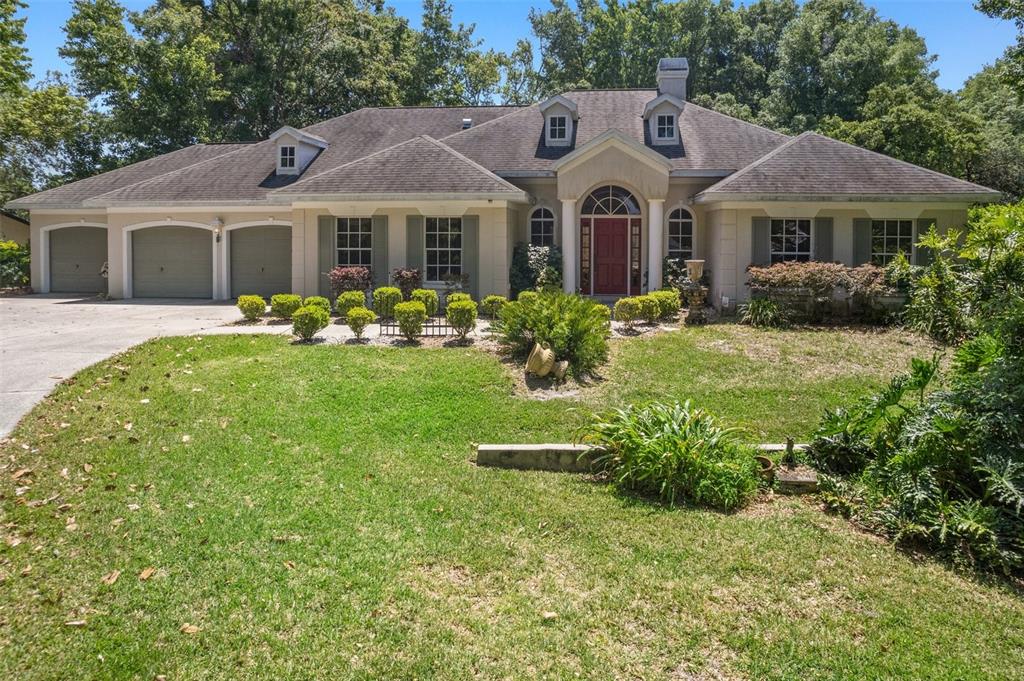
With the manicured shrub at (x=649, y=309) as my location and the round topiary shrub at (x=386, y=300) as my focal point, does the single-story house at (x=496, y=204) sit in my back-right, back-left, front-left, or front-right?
front-right

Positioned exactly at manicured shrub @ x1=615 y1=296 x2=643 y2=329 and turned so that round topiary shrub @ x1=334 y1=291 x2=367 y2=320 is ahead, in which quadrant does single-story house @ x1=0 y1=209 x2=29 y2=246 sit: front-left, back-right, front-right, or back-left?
front-right

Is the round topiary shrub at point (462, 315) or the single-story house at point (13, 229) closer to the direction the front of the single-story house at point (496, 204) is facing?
the round topiary shrub

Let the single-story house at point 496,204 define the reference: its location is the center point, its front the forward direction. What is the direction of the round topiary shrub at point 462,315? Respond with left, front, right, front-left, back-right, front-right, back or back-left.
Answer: front

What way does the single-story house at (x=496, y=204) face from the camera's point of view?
toward the camera

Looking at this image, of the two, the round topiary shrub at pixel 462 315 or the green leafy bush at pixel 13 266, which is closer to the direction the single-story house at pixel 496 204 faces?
the round topiary shrub

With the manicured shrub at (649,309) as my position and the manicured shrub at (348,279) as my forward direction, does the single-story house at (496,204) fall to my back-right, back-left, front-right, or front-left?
front-right

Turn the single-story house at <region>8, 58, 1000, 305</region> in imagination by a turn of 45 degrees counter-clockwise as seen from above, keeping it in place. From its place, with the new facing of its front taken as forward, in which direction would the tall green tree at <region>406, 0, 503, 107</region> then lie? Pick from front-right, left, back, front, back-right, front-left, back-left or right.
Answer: back-left

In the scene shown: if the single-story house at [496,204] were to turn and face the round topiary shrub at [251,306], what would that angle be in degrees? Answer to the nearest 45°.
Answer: approximately 45° to its right

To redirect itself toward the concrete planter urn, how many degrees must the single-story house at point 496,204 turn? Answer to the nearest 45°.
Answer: approximately 45° to its left

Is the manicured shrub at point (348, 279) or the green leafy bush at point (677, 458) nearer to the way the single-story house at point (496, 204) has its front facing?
the green leafy bush

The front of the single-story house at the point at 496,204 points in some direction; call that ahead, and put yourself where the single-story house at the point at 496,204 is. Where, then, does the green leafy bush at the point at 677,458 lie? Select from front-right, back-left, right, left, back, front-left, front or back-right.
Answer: front

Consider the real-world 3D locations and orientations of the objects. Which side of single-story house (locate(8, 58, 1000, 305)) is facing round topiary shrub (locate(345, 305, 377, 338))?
front

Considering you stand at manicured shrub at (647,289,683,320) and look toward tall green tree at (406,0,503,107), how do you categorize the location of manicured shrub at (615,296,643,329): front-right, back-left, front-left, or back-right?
back-left

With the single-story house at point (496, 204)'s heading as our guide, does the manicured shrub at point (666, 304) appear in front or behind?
in front

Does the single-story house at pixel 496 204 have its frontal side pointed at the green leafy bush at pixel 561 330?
yes
